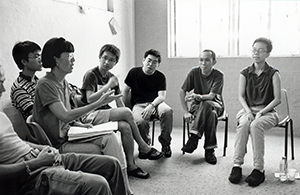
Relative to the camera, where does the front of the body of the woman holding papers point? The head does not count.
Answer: to the viewer's right

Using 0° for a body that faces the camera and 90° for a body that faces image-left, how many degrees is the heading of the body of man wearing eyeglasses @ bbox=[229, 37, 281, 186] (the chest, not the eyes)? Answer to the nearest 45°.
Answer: approximately 45°

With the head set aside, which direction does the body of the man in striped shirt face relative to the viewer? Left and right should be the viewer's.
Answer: facing to the right of the viewer

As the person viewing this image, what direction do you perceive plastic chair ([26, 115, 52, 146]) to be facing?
facing to the right of the viewer

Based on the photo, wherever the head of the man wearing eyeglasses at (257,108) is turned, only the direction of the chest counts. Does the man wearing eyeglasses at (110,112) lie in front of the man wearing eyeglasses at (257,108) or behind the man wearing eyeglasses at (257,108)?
in front

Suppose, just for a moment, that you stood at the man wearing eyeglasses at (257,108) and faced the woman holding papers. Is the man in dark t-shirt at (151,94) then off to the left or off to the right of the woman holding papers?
right

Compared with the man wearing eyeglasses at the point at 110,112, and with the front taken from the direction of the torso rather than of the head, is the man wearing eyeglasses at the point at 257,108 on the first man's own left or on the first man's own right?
on the first man's own left

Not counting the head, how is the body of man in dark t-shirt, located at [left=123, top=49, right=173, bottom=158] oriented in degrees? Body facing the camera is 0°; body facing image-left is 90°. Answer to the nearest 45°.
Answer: approximately 0°

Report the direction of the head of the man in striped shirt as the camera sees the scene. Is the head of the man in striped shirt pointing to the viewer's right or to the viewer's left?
to the viewer's right

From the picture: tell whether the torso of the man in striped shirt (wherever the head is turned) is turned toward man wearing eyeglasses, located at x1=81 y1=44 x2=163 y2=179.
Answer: yes

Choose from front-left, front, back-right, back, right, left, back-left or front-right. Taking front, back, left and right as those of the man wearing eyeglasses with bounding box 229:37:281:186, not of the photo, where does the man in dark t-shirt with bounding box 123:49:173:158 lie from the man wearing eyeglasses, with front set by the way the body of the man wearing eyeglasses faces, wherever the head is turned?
front-right

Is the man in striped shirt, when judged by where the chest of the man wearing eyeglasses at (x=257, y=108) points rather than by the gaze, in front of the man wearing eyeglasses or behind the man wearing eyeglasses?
in front

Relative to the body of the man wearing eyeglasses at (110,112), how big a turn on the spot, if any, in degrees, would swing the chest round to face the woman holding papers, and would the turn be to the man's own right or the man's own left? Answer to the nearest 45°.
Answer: approximately 90° to the man's own right
